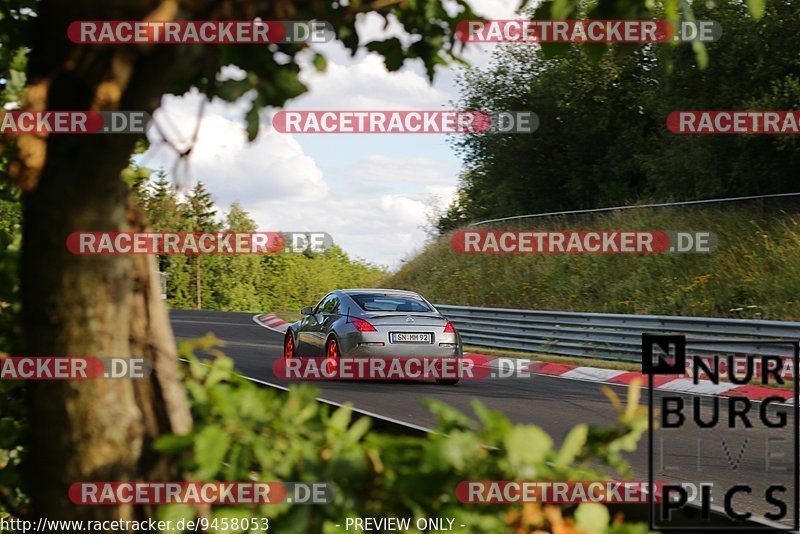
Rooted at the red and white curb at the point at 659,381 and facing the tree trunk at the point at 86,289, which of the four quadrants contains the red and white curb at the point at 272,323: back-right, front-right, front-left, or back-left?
back-right

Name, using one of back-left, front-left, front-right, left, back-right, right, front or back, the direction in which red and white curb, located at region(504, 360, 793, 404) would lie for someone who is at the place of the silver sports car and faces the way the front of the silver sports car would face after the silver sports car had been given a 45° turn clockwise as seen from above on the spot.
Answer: right

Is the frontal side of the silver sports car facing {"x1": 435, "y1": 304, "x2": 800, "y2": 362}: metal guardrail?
no

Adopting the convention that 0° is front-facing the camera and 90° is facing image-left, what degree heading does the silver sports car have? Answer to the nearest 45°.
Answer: approximately 135°

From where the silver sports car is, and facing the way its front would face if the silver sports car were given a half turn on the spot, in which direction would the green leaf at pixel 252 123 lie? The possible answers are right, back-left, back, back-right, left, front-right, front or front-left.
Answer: front-right

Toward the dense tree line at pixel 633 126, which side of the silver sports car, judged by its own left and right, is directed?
right

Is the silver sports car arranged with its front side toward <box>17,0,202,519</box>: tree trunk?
no
